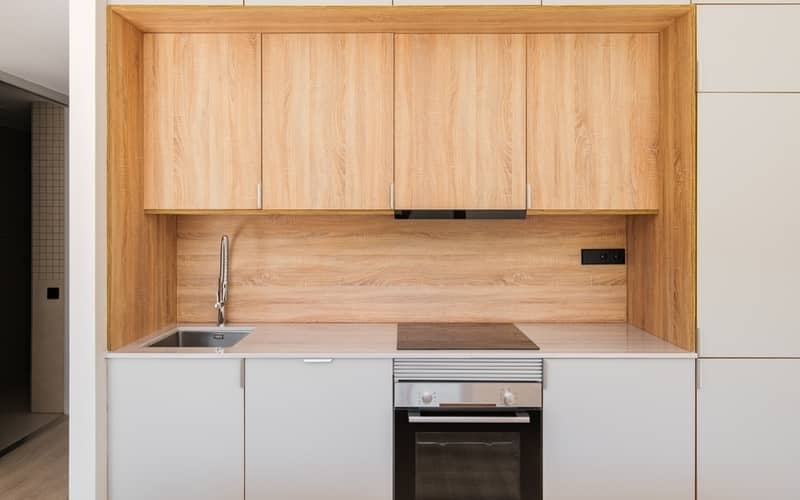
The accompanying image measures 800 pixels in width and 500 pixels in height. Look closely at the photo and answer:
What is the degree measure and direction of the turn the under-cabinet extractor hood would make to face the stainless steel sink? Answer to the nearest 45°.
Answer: approximately 90° to its right

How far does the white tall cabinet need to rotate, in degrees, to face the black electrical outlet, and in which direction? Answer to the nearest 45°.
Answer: approximately 135° to its right

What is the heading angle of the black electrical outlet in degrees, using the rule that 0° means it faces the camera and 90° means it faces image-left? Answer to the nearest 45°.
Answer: approximately 0°

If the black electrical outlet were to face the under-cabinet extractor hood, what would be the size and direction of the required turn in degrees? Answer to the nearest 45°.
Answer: approximately 45° to its right

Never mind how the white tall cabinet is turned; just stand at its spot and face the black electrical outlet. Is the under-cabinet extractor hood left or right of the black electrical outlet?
left

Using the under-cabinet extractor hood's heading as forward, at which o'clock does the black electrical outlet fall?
The black electrical outlet is roughly at 8 o'clock from the under-cabinet extractor hood.

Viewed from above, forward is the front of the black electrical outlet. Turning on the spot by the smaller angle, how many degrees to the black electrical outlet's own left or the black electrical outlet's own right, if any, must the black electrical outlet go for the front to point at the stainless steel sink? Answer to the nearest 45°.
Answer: approximately 45° to the black electrical outlet's own right

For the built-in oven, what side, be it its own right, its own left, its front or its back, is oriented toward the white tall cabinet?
left

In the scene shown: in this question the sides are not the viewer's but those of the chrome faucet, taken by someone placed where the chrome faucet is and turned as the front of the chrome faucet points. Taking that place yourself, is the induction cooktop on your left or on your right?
on your left

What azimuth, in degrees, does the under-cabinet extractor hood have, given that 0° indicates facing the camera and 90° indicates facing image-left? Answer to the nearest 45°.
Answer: approximately 0°
